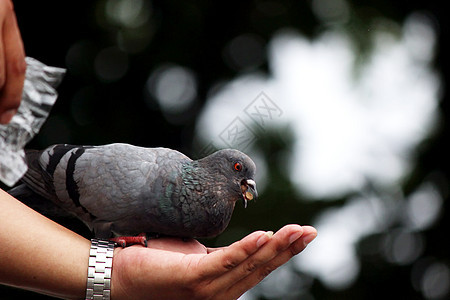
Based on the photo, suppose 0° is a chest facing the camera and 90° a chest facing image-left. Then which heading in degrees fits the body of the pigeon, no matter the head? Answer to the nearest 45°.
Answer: approximately 270°
